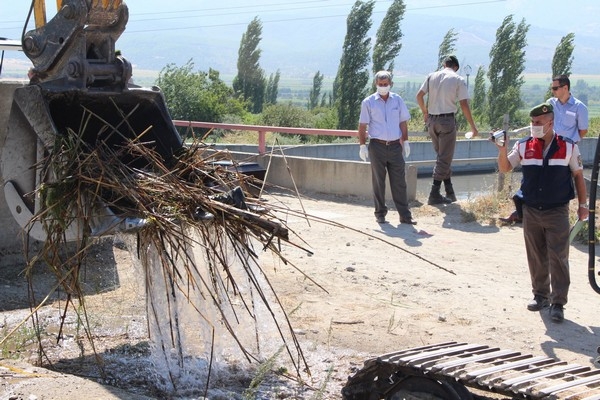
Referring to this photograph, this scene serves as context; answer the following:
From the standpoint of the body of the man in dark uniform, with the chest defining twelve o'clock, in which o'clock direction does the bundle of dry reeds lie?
The bundle of dry reeds is roughly at 12 o'clock from the man in dark uniform.

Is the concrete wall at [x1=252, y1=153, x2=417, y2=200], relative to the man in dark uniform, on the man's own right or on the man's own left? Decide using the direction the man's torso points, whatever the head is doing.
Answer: on the man's own right

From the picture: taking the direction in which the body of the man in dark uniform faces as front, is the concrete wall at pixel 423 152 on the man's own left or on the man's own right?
on the man's own right

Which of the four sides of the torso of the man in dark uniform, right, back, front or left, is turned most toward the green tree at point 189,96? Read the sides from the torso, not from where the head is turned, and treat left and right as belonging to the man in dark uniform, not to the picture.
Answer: right

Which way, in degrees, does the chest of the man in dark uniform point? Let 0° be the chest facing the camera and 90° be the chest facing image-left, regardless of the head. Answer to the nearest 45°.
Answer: approximately 45°
